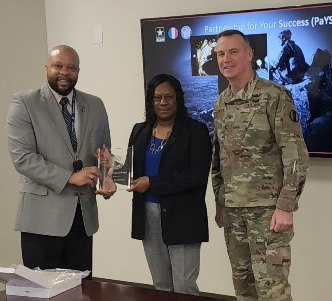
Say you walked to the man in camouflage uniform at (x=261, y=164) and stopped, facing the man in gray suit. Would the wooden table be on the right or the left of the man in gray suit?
left

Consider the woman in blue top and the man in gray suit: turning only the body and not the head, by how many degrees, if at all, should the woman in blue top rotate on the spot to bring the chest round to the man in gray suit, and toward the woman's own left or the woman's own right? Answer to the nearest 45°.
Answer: approximately 45° to the woman's own right

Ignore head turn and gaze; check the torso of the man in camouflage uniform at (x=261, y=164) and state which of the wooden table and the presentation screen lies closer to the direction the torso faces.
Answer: the wooden table

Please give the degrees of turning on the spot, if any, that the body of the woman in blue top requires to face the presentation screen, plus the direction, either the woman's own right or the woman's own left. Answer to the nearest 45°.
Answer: approximately 180°

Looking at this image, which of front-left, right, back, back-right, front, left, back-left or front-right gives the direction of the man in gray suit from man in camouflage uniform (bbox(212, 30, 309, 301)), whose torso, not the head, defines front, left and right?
front-right

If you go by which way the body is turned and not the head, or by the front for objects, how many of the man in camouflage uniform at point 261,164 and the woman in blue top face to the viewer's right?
0

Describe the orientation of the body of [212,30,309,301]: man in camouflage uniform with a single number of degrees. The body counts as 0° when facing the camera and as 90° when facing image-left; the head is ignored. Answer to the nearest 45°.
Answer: approximately 45°

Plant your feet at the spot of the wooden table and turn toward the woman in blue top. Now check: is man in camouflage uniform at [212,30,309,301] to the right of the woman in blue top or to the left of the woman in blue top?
right

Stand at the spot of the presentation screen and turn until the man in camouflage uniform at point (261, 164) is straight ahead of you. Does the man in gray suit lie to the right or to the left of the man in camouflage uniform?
right

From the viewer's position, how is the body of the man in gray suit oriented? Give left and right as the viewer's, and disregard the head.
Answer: facing the viewer and to the right of the viewer
